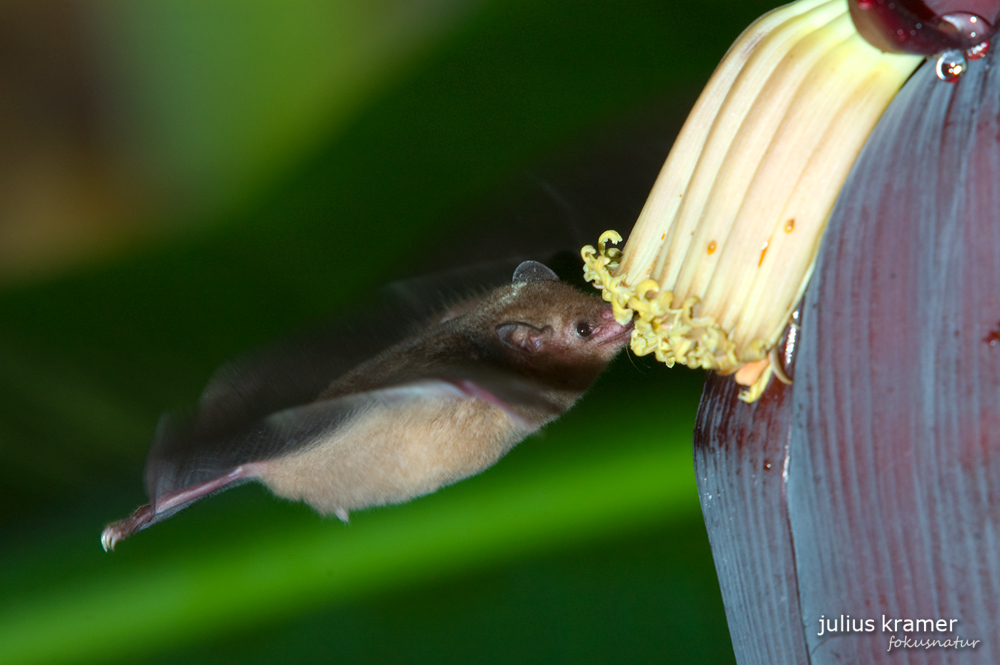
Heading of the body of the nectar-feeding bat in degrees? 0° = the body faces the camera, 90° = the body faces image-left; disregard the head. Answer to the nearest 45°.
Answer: approximately 270°
